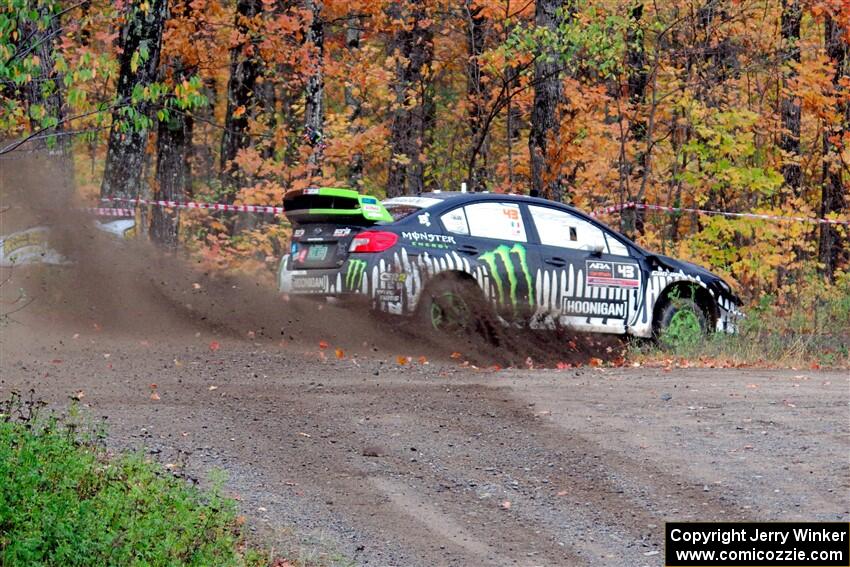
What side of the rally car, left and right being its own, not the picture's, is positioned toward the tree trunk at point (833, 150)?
front

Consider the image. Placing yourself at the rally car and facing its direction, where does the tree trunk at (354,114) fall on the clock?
The tree trunk is roughly at 10 o'clock from the rally car.

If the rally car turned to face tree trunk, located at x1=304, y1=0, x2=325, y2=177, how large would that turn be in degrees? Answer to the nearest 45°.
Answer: approximately 45° to its left

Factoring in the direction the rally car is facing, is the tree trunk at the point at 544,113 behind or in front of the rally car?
in front

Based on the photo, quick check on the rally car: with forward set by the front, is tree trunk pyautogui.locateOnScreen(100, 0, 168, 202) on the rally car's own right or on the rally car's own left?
on the rally car's own left

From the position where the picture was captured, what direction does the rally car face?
facing away from the viewer and to the right of the viewer

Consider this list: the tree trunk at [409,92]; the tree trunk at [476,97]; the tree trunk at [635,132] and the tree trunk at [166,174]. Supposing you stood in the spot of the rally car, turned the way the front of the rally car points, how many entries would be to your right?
0

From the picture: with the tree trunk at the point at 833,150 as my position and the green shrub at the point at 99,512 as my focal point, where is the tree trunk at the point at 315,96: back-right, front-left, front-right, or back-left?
front-right

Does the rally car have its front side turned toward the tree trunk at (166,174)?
no

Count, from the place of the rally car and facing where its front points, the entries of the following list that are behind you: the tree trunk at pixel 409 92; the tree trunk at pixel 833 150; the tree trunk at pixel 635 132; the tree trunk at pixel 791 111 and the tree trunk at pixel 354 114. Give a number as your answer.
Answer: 0

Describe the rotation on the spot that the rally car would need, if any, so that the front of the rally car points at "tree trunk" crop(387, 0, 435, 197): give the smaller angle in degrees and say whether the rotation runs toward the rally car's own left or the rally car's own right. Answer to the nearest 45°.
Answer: approximately 45° to the rally car's own left

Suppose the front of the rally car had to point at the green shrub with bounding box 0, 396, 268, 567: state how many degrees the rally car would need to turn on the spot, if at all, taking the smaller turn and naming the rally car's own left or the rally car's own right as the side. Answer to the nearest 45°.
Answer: approximately 135° to the rally car's own right

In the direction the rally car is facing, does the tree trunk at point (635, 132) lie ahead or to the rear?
ahead

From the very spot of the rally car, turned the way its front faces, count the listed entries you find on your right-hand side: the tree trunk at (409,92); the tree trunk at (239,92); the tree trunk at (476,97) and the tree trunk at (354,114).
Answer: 0
